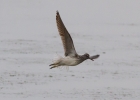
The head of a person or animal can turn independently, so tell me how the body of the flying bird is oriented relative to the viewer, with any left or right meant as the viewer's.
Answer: facing to the right of the viewer
